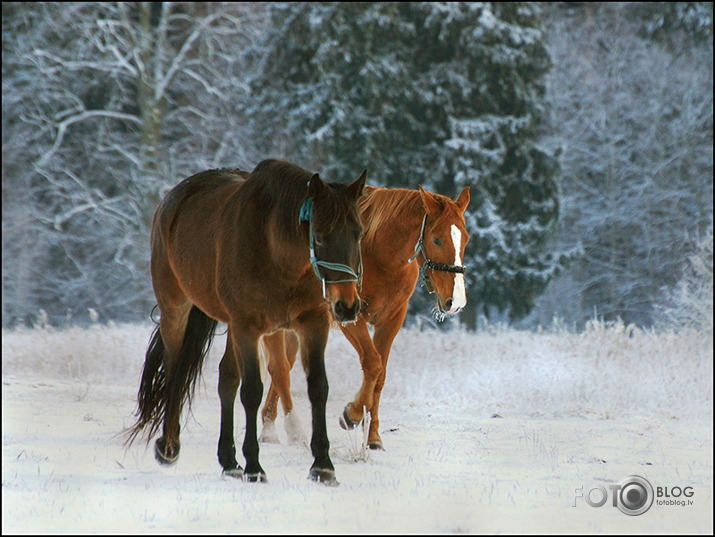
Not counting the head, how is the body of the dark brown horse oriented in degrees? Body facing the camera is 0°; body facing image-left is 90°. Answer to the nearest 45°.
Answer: approximately 315°

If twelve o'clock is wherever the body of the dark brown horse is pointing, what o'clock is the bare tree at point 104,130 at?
The bare tree is roughly at 7 o'clock from the dark brown horse.

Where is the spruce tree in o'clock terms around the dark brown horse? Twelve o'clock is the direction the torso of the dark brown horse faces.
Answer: The spruce tree is roughly at 8 o'clock from the dark brown horse.

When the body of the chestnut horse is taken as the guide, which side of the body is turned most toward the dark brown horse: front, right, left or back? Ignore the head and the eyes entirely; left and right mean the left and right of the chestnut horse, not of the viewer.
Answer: right

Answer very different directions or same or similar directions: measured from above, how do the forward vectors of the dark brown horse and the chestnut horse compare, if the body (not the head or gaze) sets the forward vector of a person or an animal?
same or similar directions

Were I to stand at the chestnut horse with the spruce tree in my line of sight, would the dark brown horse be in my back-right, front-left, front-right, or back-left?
back-left

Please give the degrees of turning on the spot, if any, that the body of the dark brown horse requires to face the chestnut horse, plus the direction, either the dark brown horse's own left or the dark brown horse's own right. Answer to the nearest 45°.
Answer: approximately 90° to the dark brown horse's own left

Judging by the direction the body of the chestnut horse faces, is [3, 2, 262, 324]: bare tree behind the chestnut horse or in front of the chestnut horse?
behind

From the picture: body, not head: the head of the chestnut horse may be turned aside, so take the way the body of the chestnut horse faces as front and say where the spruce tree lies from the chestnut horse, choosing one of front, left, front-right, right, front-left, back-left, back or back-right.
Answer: back-left

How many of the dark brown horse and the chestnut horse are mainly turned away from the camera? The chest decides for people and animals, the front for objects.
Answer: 0

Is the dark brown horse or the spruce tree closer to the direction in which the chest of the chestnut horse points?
the dark brown horse

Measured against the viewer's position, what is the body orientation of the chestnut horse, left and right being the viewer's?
facing the viewer and to the right of the viewer

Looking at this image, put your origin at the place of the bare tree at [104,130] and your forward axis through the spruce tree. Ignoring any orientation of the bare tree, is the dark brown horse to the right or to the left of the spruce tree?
right
